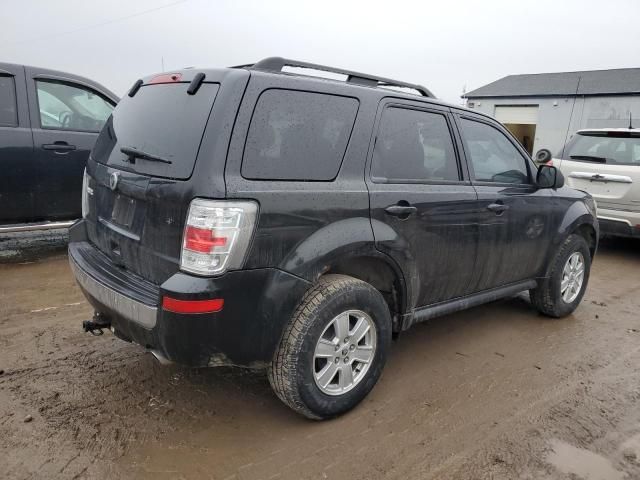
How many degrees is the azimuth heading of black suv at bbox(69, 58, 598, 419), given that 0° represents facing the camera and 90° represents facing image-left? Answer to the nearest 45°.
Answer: approximately 225°

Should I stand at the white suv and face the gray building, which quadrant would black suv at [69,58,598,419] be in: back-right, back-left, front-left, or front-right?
back-left

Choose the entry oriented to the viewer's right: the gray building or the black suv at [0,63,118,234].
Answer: the black suv

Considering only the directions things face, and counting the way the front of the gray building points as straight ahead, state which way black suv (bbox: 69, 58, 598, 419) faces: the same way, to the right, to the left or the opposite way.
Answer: the opposite way

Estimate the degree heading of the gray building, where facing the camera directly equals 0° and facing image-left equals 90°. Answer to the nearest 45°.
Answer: approximately 0°

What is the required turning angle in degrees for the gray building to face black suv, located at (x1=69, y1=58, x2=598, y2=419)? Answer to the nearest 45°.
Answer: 0° — it already faces it

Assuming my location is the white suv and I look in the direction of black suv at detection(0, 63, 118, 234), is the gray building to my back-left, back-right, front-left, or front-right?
back-right

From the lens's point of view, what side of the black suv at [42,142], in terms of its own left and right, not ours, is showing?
right

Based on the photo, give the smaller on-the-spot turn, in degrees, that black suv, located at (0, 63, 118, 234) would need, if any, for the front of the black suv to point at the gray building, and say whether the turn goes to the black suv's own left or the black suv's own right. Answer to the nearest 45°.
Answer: approximately 45° to the black suv's own left

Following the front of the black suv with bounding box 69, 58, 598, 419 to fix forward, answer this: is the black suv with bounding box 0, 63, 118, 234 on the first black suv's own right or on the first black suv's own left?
on the first black suv's own left
